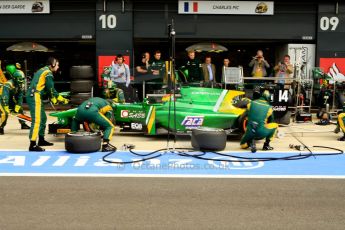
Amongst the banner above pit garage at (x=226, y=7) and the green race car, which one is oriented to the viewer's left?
the green race car

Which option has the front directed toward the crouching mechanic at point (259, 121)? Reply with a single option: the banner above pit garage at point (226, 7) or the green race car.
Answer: the banner above pit garage

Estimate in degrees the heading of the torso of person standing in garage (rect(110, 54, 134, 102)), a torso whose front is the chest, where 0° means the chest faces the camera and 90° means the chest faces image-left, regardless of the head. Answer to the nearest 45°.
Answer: approximately 0°

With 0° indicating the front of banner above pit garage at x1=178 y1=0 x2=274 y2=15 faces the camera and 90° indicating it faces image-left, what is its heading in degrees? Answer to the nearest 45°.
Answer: approximately 0°

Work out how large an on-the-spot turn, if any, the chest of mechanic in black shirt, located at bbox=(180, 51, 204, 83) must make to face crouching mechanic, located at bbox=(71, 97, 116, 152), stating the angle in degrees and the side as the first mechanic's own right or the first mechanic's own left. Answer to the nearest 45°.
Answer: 0° — they already face them

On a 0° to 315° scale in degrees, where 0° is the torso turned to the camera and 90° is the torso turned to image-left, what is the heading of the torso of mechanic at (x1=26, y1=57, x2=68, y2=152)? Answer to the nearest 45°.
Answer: approximately 270°
